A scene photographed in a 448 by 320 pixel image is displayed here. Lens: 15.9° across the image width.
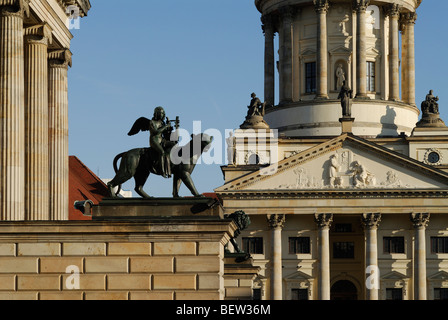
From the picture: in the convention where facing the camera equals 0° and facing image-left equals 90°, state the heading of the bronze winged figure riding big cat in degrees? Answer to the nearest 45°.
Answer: approximately 270°

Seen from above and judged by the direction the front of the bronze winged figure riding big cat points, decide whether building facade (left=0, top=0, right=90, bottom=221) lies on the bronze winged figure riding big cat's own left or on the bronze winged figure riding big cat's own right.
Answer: on the bronze winged figure riding big cat's own left
